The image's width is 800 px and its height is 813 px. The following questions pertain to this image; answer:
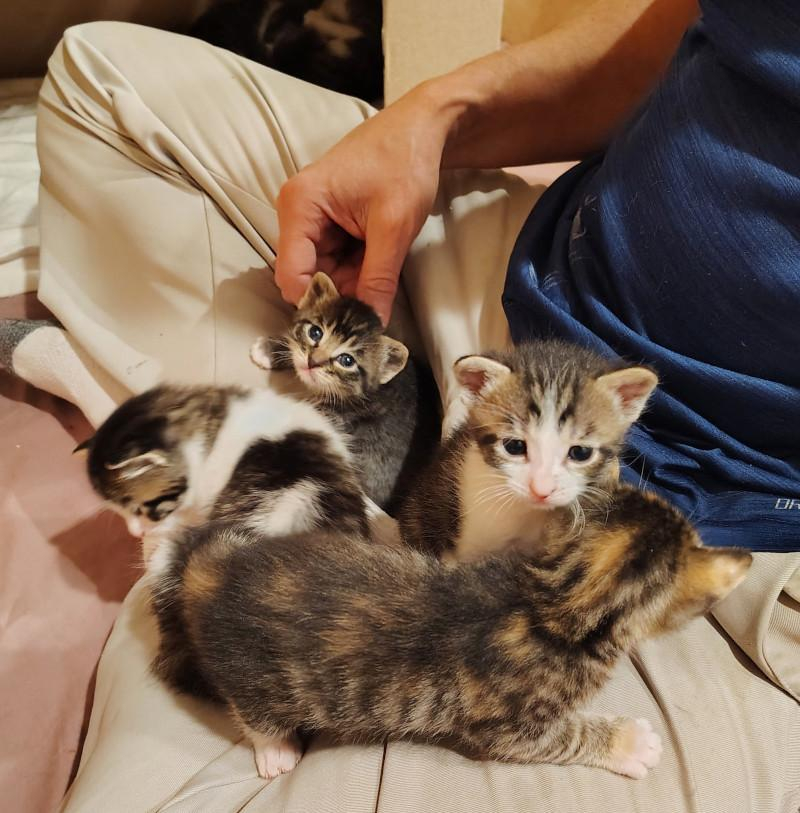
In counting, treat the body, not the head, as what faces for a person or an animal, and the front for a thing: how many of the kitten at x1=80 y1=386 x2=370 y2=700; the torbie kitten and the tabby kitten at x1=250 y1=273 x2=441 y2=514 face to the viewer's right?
1

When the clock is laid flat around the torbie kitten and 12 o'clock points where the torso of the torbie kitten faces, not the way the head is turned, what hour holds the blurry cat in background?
The blurry cat in background is roughly at 8 o'clock from the torbie kitten.

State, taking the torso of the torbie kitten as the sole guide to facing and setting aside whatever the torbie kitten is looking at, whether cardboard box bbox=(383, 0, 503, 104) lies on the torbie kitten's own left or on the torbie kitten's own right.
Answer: on the torbie kitten's own left

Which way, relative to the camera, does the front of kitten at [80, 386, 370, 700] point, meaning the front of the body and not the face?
to the viewer's left

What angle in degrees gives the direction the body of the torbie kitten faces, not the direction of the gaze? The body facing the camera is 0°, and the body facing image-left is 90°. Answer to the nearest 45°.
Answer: approximately 270°

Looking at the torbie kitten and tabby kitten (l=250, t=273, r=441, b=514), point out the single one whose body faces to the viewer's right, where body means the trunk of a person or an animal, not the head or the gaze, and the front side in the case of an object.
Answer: the torbie kitten

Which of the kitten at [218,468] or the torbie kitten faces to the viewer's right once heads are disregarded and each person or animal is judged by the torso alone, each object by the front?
the torbie kitten

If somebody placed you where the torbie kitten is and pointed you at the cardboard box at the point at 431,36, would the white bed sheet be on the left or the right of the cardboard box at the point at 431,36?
left

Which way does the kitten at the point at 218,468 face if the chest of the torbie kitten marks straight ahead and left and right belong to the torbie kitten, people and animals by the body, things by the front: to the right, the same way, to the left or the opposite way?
the opposite way

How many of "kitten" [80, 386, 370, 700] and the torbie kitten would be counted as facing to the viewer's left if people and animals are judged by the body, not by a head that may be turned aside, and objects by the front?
1

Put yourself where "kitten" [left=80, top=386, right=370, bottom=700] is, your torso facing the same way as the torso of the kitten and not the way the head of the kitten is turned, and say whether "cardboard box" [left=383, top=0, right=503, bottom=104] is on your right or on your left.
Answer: on your right

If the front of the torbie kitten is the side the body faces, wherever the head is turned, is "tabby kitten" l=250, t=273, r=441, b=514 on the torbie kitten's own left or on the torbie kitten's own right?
on the torbie kitten's own left
